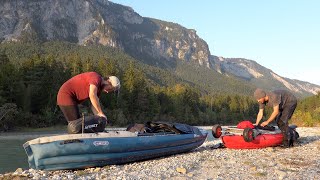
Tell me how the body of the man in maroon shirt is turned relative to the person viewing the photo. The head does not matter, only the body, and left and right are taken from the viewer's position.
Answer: facing to the right of the viewer

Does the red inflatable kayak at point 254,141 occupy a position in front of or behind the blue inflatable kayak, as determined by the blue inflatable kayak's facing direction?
in front

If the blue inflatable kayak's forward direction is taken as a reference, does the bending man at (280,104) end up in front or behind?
in front

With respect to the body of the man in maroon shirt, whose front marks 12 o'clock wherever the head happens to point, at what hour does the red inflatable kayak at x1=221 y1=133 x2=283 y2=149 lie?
The red inflatable kayak is roughly at 11 o'clock from the man in maroon shirt.

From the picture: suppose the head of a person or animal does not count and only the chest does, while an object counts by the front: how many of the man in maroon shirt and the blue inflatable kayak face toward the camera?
0
